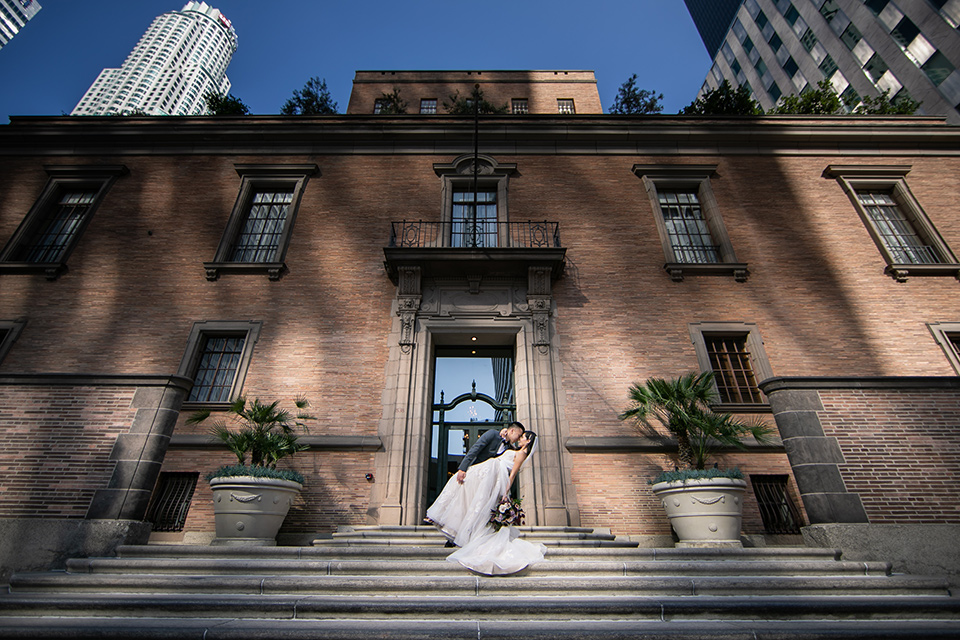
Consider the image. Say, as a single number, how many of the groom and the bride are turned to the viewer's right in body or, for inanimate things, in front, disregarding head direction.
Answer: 1

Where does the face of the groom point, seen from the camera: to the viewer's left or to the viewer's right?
to the viewer's right

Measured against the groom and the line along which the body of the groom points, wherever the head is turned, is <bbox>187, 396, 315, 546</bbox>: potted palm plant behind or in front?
behind

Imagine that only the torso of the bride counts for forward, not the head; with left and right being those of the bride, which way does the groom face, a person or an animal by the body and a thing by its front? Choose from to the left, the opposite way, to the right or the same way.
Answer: the opposite way

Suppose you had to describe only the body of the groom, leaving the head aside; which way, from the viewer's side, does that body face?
to the viewer's right

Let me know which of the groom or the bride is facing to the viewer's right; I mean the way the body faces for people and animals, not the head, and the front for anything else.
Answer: the groom

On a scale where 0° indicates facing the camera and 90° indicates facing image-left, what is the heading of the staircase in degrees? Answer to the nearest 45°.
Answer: approximately 0°

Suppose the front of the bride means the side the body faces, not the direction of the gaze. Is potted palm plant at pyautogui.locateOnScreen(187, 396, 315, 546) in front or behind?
in front

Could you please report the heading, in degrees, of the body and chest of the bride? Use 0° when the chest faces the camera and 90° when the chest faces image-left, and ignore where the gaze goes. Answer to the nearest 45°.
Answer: approximately 90°

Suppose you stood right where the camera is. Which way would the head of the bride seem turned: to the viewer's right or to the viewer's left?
to the viewer's left

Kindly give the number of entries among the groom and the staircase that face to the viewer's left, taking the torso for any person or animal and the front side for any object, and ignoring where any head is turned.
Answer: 0
